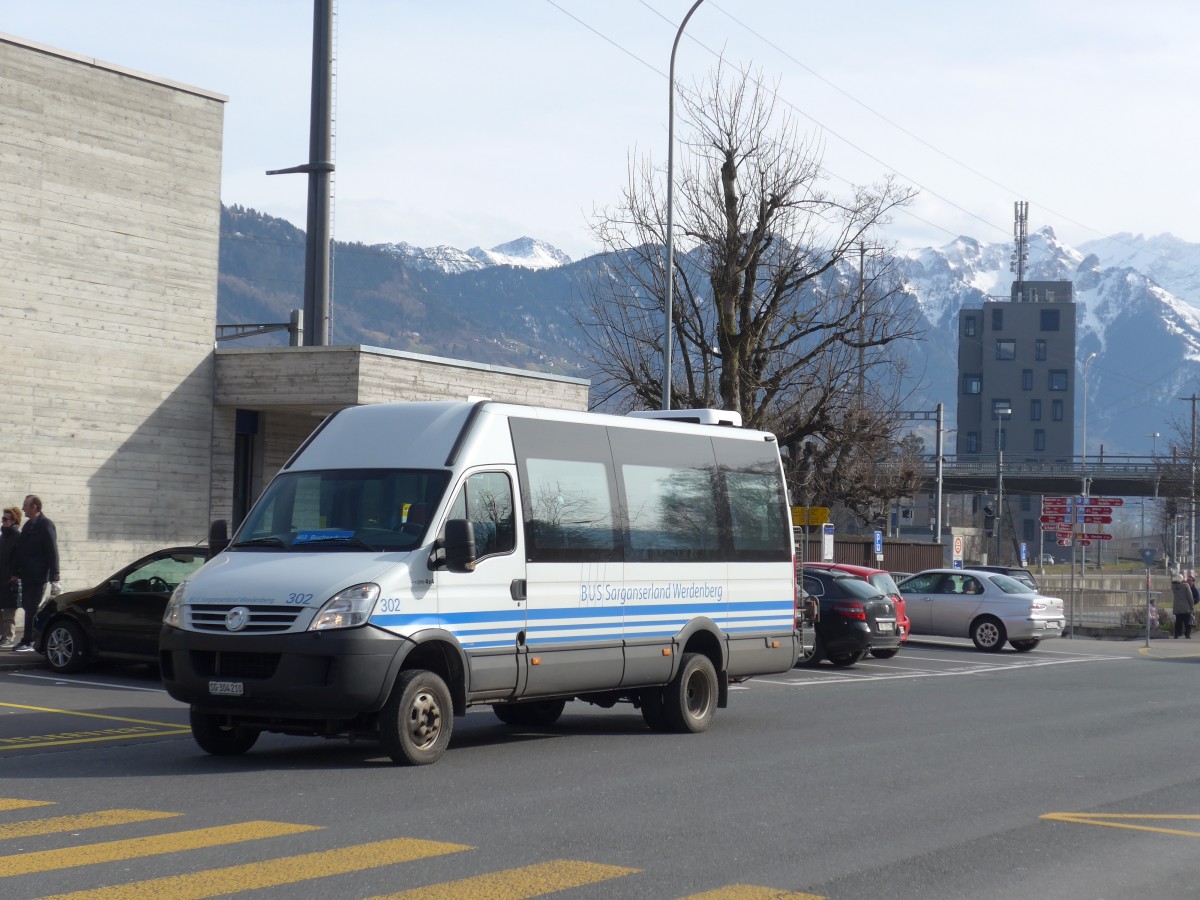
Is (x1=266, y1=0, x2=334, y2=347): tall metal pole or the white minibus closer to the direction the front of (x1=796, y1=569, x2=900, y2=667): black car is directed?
the tall metal pole

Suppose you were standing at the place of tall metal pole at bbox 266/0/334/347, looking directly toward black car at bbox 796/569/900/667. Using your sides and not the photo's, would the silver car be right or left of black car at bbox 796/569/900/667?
left

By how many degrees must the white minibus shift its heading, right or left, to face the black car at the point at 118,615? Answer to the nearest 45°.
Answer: approximately 90° to its right

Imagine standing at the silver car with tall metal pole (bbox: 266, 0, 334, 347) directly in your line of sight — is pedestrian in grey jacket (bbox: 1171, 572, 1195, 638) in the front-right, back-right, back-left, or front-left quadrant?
back-right

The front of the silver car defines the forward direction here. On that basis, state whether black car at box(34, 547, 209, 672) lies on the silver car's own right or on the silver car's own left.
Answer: on the silver car's own left

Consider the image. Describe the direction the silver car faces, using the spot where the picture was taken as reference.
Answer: facing away from the viewer and to the left of the viewer

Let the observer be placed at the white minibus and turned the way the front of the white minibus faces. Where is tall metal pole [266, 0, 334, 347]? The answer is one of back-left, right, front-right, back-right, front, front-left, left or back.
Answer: back-right
